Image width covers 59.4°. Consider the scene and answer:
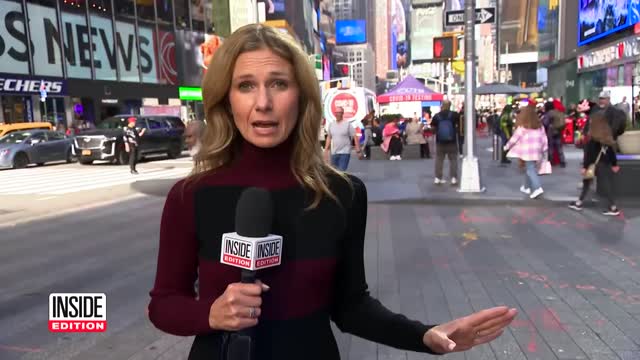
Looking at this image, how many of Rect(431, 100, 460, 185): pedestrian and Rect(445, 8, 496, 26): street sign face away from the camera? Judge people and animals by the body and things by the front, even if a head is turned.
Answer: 1

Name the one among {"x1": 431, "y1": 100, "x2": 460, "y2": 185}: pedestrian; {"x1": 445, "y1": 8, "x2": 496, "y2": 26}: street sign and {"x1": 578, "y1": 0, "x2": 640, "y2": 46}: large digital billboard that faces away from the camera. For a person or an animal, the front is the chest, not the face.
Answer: the pedestrian

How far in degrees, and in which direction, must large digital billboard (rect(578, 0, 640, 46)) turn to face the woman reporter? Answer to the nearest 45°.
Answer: approximately 45° to its left

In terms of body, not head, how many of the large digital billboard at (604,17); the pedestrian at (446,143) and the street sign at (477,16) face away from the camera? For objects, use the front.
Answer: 1

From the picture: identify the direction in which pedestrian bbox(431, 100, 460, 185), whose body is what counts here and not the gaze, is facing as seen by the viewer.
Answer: away from the camera

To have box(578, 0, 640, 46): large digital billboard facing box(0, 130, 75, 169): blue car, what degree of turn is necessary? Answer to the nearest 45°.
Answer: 0° — it already faces it

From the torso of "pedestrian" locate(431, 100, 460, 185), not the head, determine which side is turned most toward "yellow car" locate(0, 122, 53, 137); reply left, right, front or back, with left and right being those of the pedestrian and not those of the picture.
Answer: left

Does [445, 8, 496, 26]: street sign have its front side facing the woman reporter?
yes

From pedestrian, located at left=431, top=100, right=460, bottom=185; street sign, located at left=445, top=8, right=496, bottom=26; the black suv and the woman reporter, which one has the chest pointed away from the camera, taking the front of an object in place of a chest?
the pedestrian

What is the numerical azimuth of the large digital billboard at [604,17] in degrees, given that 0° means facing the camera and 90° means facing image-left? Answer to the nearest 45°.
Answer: approximately 45°
